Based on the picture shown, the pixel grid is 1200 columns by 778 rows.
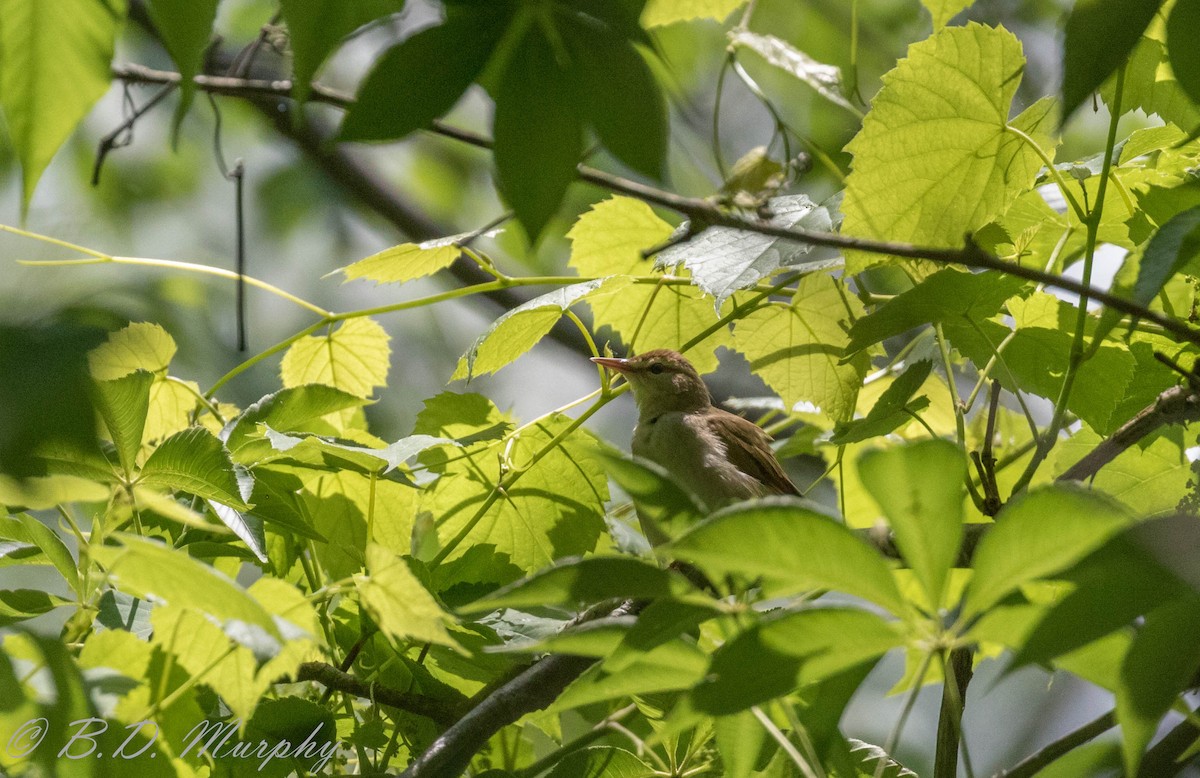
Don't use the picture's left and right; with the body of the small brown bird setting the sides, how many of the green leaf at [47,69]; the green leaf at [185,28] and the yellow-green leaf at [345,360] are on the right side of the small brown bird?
0

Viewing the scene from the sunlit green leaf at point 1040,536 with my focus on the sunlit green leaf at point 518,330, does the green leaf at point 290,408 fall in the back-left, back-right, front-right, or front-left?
front-left

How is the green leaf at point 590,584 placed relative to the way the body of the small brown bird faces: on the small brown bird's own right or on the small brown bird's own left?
on the small brown bird's own left

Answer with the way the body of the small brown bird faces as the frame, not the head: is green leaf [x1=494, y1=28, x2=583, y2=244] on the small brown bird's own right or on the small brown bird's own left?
on the small brown bird's own left

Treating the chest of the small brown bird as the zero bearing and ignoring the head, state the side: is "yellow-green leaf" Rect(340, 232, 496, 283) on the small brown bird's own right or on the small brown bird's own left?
on the small brown bird's own right

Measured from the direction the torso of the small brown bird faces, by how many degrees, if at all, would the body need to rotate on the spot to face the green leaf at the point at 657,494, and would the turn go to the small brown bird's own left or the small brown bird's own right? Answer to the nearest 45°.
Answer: approximately 90° to the small brown bird's own left

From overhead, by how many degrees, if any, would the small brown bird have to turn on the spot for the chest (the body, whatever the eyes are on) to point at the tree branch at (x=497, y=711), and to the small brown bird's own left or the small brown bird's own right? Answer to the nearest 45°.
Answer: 0° — it already faces it

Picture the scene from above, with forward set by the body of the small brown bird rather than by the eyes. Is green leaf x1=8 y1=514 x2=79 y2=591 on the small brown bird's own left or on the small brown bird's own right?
on the small brown bird's own right

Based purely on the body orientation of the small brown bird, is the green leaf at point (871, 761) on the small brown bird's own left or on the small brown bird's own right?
on the small brown bird's own left

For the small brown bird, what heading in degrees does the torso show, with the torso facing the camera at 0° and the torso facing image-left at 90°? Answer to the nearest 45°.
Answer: approximately 90°
